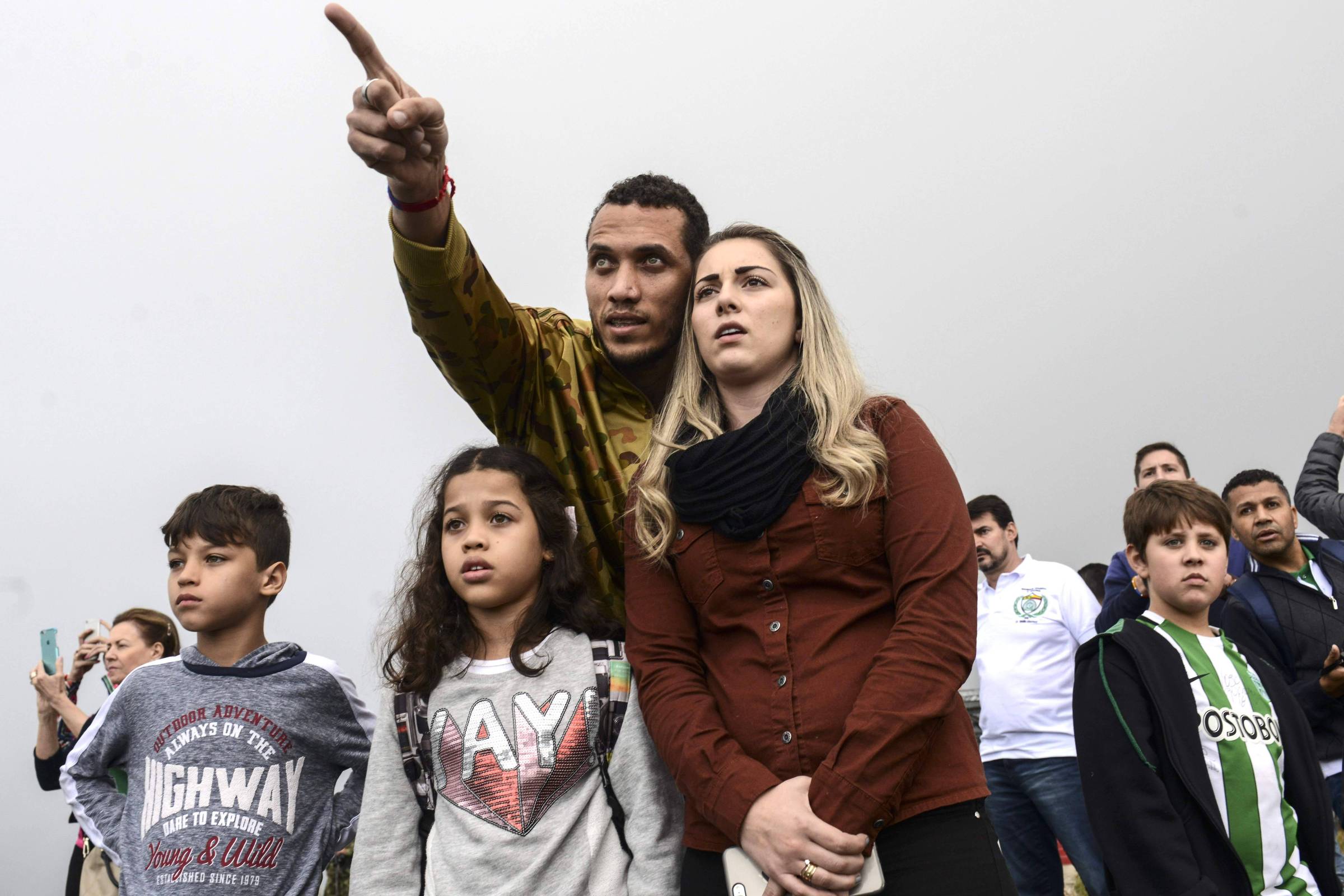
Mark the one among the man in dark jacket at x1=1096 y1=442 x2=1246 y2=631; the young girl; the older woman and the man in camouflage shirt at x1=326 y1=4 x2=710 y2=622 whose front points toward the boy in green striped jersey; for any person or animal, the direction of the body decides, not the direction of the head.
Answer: the man in dark jacket

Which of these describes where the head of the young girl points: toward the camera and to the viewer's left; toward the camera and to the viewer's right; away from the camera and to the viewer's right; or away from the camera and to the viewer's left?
toward the camera and to the viewer's left

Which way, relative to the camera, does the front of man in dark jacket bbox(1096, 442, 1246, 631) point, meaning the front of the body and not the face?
toward the camera

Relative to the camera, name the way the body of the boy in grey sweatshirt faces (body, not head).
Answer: toward the camera

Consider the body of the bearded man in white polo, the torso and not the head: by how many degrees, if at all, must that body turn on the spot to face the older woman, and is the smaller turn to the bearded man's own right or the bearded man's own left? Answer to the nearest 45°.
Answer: approximately 45° to the bearded man's own right

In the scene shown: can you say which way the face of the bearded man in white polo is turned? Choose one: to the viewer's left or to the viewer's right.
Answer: to the viewer's left

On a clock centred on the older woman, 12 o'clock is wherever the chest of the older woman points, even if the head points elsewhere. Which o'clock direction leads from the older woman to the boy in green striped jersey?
The boy in green striped jersey is roughly at 8 o'clock from the older woman.

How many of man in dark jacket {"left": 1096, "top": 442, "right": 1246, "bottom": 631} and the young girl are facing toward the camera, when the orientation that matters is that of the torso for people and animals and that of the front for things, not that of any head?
2

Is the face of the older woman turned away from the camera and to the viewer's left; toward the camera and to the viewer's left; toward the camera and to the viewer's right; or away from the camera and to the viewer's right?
toward the camera and to the viewer's left

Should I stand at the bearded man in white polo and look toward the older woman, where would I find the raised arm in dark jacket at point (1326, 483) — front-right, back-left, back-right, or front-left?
back-left

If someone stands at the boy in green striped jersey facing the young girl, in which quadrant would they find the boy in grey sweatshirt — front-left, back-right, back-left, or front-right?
front-right
